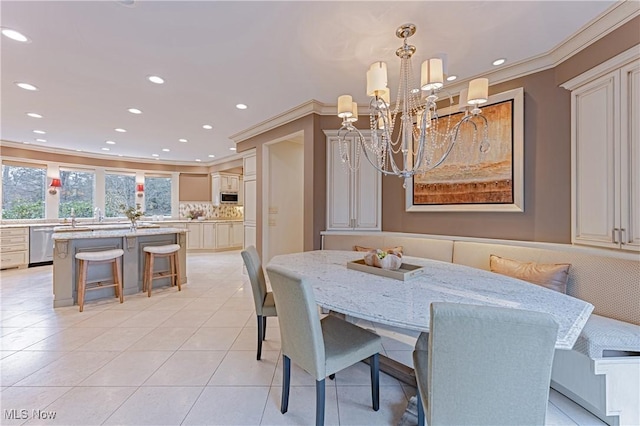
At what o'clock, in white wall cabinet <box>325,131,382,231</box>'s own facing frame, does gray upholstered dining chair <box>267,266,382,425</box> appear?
The gray upholstered dining chair is roughly at 12 o'clock from the white wall cabinet.

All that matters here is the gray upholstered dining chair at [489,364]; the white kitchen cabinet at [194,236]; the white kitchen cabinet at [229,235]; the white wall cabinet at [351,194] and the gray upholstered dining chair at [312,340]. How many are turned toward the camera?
3

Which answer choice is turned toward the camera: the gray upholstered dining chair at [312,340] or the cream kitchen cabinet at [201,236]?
the cream kitchen cabinet

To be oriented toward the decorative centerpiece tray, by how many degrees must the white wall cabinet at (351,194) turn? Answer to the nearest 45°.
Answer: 0° — it already faces it

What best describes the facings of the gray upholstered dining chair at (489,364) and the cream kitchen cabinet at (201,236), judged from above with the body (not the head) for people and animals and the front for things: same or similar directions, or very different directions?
very different directions

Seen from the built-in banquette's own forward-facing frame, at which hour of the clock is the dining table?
The dining table is roughly at 12 o'clock from the built-in banquette.

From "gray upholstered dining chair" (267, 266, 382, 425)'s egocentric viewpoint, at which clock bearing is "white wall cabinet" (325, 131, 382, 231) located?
The white wall cabinet is roughly at 11 o'clock from the gray upholstered dining chair.

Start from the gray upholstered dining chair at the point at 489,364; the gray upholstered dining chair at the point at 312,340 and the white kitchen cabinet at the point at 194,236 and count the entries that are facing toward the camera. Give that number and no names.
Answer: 1

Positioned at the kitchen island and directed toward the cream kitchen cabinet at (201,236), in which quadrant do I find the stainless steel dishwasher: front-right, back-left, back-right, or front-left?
front-left

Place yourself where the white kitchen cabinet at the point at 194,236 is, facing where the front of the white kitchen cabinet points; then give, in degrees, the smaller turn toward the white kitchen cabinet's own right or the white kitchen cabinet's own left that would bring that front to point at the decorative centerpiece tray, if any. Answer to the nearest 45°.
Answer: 0° — it already faces it

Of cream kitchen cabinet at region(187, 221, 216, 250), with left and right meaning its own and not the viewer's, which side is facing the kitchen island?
front

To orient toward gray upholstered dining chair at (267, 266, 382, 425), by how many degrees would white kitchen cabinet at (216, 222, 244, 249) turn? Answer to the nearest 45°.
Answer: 0° — it already faces it

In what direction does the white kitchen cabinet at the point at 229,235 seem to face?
toward the camera

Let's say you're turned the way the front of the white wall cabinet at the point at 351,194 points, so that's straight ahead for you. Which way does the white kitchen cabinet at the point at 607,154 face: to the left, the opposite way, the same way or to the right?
to the right

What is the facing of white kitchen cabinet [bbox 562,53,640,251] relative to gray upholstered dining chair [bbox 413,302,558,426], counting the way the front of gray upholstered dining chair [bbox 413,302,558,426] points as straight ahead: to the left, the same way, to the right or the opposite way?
to the left

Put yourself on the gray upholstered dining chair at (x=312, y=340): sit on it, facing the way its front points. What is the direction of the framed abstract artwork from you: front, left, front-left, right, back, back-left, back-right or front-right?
front

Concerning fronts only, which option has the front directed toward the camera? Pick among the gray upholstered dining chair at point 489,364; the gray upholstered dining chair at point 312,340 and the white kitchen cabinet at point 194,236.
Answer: the white kitchen cabinet

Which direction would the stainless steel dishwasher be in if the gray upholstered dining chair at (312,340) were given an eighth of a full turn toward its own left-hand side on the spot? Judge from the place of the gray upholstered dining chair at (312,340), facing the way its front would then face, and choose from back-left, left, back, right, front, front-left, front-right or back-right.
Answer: front-left
